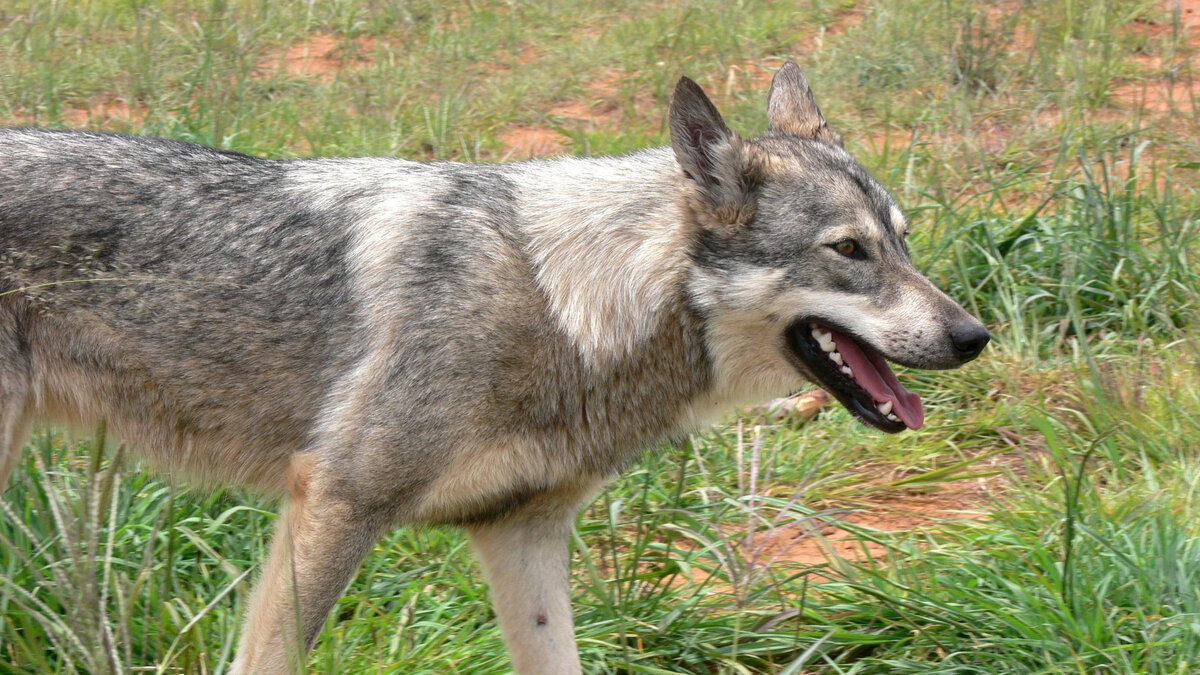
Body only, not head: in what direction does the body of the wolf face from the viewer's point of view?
to the viewer's right
